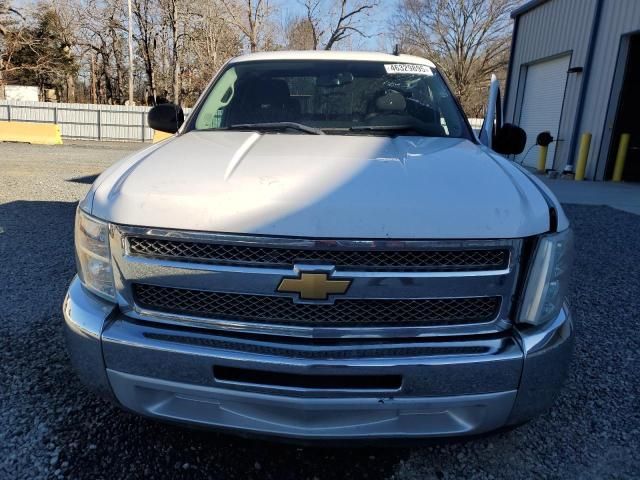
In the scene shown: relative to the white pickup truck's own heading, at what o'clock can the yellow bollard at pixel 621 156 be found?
The yellow bollard is roughly at 7 o'clock from the white pickup truck.

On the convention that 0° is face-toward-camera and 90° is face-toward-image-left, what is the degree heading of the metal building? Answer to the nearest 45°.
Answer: approximately 45°

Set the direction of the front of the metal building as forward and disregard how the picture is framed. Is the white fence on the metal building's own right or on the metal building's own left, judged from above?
on the metal building's own right

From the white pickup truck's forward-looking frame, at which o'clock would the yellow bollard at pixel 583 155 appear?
The yellow bollard is roughly at 7 o'clock from the white pickup truck.

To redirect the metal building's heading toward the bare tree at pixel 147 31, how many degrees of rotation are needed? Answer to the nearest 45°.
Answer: approximately 90° to its right

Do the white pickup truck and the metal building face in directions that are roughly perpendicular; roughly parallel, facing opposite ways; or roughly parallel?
roughly perpendicular

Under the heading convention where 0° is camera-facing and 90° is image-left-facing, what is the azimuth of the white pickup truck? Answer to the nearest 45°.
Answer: approximately 0°

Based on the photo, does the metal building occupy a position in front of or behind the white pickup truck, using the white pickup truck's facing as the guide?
behind
